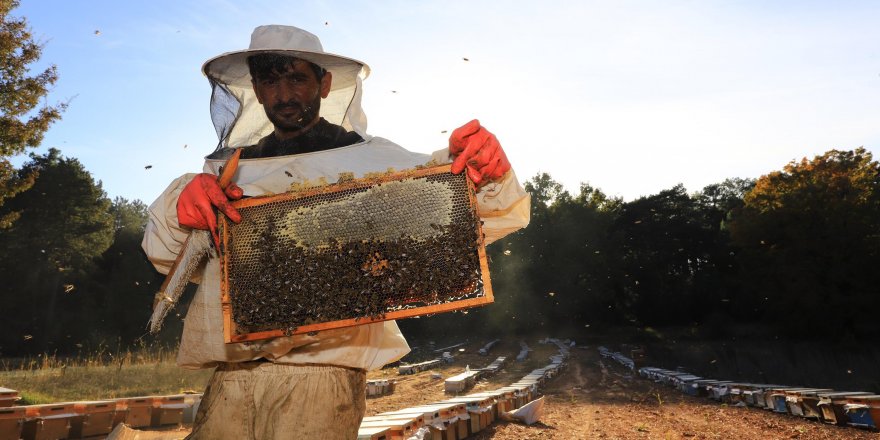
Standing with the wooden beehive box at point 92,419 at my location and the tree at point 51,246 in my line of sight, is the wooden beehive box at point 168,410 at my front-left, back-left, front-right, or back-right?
front-right

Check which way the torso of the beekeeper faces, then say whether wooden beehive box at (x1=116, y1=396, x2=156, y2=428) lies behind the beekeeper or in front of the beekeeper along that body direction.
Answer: behind

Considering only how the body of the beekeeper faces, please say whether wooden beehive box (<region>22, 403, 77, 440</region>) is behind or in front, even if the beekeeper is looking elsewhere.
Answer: behind

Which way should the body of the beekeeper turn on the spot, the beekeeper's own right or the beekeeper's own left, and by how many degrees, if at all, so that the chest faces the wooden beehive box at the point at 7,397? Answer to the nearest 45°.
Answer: approximately 135° to the beekeeper's own right

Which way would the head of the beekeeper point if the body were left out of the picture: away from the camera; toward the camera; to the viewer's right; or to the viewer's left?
toward the camera

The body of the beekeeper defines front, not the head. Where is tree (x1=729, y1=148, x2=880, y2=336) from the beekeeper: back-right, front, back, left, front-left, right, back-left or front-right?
back-left

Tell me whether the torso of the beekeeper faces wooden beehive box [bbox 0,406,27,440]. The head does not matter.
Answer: no

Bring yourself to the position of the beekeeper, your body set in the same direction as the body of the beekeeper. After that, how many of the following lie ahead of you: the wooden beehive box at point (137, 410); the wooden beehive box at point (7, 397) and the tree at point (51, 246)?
0

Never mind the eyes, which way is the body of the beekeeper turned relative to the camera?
toward the camera

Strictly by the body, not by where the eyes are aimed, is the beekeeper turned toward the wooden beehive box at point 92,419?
no
